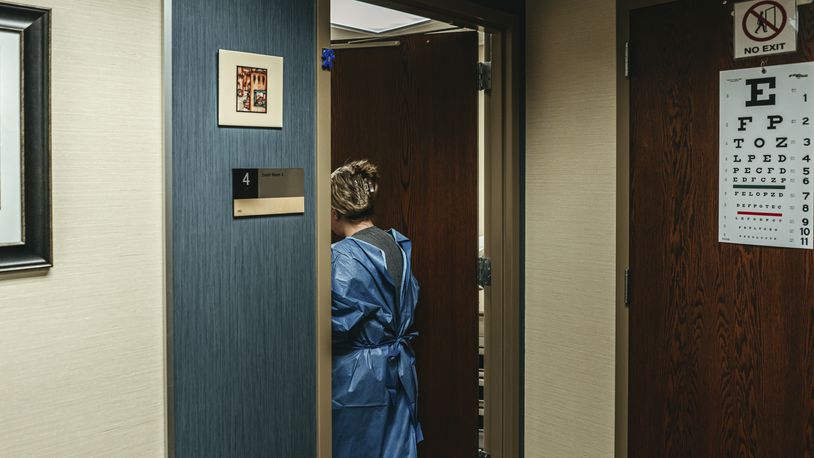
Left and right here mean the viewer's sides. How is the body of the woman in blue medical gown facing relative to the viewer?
facing away from the viewer and to the left of the viewer

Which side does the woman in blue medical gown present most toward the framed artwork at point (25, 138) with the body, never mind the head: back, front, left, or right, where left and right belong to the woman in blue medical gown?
left

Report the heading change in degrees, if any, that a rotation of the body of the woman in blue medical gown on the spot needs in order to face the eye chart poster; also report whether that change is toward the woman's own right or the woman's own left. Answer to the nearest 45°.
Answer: approximately 135° to the woman's own right

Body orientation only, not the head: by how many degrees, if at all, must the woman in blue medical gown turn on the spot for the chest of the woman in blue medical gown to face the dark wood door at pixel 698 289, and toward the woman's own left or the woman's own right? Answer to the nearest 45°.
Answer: approximately 135° to the woman's own right

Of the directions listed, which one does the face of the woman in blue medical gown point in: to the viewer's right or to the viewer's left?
to the viewer's left
